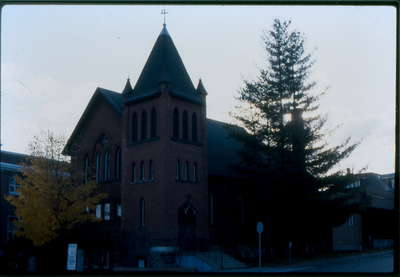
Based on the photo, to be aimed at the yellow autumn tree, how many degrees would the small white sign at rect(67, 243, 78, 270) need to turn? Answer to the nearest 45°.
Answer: approximately 180°

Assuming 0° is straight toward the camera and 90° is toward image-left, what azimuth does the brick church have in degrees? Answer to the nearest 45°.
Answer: approximately 45°

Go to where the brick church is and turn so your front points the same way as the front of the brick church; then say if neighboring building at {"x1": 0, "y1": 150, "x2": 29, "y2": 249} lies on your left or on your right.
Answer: on your right

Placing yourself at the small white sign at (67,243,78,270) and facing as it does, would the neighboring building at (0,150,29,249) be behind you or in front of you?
behind

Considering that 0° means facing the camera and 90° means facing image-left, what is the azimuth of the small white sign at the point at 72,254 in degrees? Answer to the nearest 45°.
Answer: approximately 0°

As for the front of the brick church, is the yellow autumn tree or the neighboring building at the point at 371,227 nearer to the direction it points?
the yellow autumn tree

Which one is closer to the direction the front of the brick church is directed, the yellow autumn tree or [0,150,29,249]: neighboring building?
the yellow autumn tree

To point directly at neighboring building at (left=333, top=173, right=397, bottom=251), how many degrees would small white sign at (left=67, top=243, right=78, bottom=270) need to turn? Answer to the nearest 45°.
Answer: approximately 135° to its left
